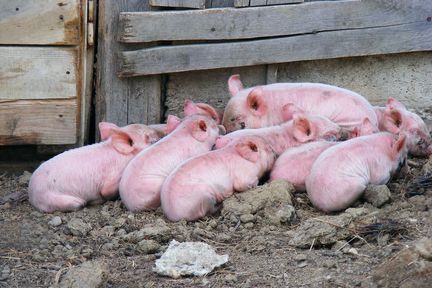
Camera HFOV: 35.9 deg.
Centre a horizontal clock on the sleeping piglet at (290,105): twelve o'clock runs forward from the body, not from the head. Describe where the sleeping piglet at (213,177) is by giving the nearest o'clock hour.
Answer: the sleeping piglet at (213,177) is roughly at 10 o'clock from the sleeping piglet at (290,105).

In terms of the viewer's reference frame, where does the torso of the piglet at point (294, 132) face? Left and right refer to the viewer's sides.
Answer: facing to the right of the viewer

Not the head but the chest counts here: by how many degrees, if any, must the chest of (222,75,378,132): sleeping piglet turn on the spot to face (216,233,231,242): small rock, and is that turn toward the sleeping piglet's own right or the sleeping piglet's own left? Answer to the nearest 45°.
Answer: approximately 90° to the sleeping piglet's own left

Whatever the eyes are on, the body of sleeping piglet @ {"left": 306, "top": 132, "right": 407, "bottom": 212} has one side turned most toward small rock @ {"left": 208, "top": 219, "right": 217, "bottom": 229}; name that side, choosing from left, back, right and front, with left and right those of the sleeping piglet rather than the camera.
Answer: back

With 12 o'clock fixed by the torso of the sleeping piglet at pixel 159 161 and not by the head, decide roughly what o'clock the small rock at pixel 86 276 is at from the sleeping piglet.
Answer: The small rock is roughly at 5 o'clock from the sleeping piglet.

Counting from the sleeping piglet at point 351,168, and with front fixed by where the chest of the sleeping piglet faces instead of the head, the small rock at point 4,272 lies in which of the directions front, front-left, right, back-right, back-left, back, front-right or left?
back

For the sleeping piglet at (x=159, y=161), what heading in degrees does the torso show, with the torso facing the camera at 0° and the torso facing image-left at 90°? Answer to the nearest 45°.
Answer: approximately 225°

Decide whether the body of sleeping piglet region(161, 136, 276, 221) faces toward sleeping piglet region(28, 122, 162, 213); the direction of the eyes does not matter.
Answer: no

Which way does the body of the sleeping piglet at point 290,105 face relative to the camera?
to the viewer's left

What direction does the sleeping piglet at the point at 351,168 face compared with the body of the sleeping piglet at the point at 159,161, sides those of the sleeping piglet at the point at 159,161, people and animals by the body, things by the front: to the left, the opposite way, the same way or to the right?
the same way

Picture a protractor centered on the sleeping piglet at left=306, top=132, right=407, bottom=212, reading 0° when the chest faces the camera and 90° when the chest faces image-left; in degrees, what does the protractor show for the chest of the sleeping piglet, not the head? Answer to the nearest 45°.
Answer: approximately 225°

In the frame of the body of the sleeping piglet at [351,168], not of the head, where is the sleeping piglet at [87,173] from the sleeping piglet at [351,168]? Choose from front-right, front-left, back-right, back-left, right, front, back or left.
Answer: back-left

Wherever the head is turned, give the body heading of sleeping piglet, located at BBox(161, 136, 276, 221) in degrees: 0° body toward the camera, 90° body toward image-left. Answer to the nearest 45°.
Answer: approximately 225°

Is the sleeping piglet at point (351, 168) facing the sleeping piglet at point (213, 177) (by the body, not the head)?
no

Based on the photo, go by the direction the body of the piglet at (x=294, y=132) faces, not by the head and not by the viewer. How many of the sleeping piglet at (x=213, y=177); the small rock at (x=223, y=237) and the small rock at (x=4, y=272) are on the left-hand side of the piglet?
0

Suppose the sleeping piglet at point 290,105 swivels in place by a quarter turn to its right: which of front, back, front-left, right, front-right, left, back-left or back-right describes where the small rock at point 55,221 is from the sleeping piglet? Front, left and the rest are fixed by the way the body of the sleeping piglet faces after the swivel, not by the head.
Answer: back-left

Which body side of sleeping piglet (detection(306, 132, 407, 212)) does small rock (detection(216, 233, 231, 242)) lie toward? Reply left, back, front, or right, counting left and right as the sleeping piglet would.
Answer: back

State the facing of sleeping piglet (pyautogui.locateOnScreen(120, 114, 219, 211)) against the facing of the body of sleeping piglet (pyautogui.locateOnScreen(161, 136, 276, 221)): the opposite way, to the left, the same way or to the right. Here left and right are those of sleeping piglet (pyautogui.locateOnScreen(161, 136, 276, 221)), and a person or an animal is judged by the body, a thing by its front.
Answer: the same way
